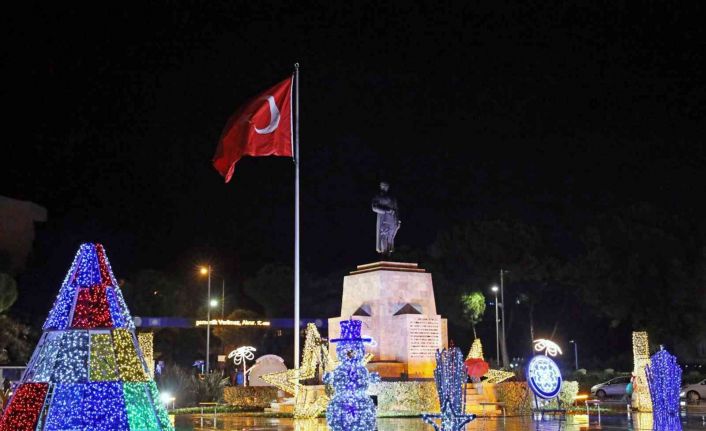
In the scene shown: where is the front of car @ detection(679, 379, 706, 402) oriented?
to the viewer's left

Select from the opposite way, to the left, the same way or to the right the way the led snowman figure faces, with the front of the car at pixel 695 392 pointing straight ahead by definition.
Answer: to the left

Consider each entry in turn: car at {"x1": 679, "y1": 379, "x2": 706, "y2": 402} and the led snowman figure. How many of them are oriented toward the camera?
1

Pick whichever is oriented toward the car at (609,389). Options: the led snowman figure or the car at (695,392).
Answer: the car at (695,392)

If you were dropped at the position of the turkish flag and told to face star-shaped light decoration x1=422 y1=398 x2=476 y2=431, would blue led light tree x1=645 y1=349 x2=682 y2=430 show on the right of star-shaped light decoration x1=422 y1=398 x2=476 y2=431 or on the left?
left

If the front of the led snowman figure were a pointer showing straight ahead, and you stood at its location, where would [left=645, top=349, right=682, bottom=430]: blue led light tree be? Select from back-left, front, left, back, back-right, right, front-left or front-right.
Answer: back-left

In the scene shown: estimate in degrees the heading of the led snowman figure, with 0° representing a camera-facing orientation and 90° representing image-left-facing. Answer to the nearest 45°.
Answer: approximately 0°

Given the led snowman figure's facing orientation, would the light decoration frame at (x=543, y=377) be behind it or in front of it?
behind

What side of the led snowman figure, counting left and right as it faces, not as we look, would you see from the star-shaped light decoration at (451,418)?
left

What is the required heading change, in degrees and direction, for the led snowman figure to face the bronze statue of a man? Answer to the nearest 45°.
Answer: approximately 180°

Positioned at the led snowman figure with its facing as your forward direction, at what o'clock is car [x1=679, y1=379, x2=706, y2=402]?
The car is roughly at 7 o'clock from the led snowman figure.
